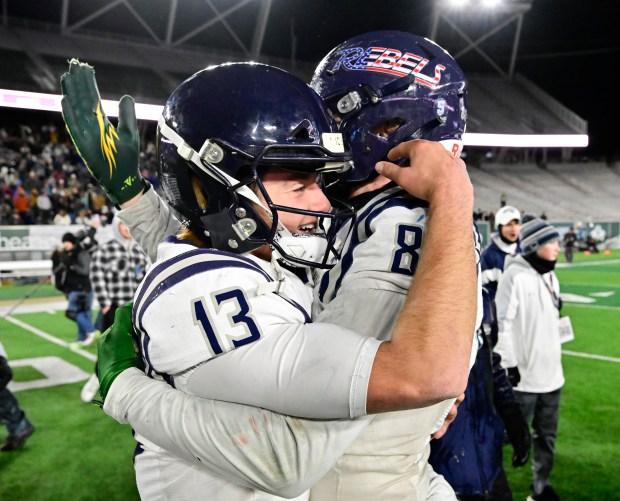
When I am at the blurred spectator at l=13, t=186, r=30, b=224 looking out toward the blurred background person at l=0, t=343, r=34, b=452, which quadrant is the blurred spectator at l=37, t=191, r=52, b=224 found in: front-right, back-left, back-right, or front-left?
front-left

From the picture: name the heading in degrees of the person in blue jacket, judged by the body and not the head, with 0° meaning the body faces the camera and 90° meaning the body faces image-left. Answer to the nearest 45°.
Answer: approximately 315°

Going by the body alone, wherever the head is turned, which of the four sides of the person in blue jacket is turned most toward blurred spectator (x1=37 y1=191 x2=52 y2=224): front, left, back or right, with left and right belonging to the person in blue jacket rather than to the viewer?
back
